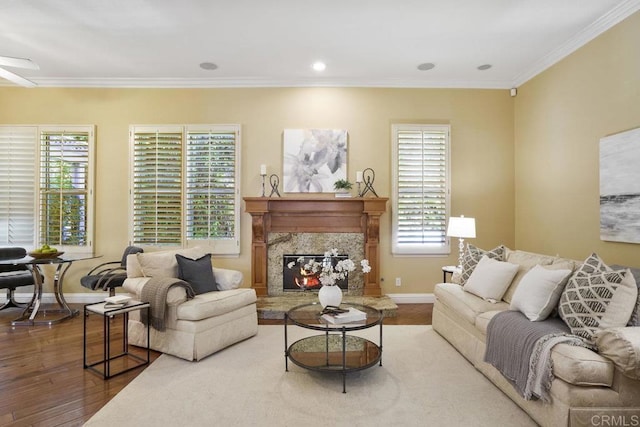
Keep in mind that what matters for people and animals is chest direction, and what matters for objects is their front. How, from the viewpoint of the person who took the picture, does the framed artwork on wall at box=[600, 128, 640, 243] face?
facing the viewer and to the left of the viewer

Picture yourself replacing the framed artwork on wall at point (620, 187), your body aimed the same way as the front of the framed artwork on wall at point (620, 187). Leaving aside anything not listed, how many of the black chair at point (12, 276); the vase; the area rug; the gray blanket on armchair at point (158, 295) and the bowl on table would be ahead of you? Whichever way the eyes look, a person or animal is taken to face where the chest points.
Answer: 5

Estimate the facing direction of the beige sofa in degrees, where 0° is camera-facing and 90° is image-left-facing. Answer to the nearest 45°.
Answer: approximately 45°

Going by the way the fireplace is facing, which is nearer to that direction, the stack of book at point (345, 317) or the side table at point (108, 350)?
the stack of book

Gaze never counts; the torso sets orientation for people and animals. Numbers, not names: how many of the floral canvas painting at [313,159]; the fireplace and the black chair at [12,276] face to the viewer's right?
1

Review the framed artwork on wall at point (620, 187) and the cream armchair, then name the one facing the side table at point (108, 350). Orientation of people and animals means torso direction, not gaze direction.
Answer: the framed artwork on wall

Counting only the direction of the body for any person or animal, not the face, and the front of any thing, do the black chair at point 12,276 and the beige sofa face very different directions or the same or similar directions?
very different directions

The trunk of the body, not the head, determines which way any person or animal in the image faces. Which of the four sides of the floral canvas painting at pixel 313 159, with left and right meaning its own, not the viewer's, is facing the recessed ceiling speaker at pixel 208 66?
right

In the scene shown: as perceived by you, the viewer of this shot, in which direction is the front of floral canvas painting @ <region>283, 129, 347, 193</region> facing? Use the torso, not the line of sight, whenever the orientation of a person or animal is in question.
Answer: facing the viewer

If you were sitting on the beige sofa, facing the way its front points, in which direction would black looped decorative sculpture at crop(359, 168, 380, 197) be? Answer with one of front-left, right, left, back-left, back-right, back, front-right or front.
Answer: right

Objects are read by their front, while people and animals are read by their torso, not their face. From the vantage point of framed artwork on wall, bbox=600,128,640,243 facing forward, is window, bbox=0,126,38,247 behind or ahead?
ahead

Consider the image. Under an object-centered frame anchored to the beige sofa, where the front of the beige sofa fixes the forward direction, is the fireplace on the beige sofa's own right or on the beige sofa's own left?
on the beige sofa's own right

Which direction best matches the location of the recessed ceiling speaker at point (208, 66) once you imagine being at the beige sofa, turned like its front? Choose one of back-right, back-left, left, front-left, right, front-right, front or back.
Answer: front-right

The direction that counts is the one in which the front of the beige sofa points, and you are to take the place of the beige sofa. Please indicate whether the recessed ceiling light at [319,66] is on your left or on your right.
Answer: on your right

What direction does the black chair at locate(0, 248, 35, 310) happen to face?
to the viewer's right

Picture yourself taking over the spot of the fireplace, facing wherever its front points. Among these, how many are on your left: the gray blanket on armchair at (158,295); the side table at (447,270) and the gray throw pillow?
1

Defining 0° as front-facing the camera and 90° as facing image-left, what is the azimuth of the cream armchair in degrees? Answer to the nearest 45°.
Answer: approximately 315°

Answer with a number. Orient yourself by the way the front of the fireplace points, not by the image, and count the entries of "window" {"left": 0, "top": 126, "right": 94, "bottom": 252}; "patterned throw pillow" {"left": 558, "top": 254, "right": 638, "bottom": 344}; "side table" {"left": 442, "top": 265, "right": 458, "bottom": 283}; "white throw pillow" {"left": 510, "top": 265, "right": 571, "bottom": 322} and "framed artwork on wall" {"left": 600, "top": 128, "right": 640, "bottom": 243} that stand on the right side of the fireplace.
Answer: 1

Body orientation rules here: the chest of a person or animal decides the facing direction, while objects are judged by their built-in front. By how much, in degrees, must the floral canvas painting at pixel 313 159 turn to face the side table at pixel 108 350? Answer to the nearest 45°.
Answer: approximately 45° to its right
